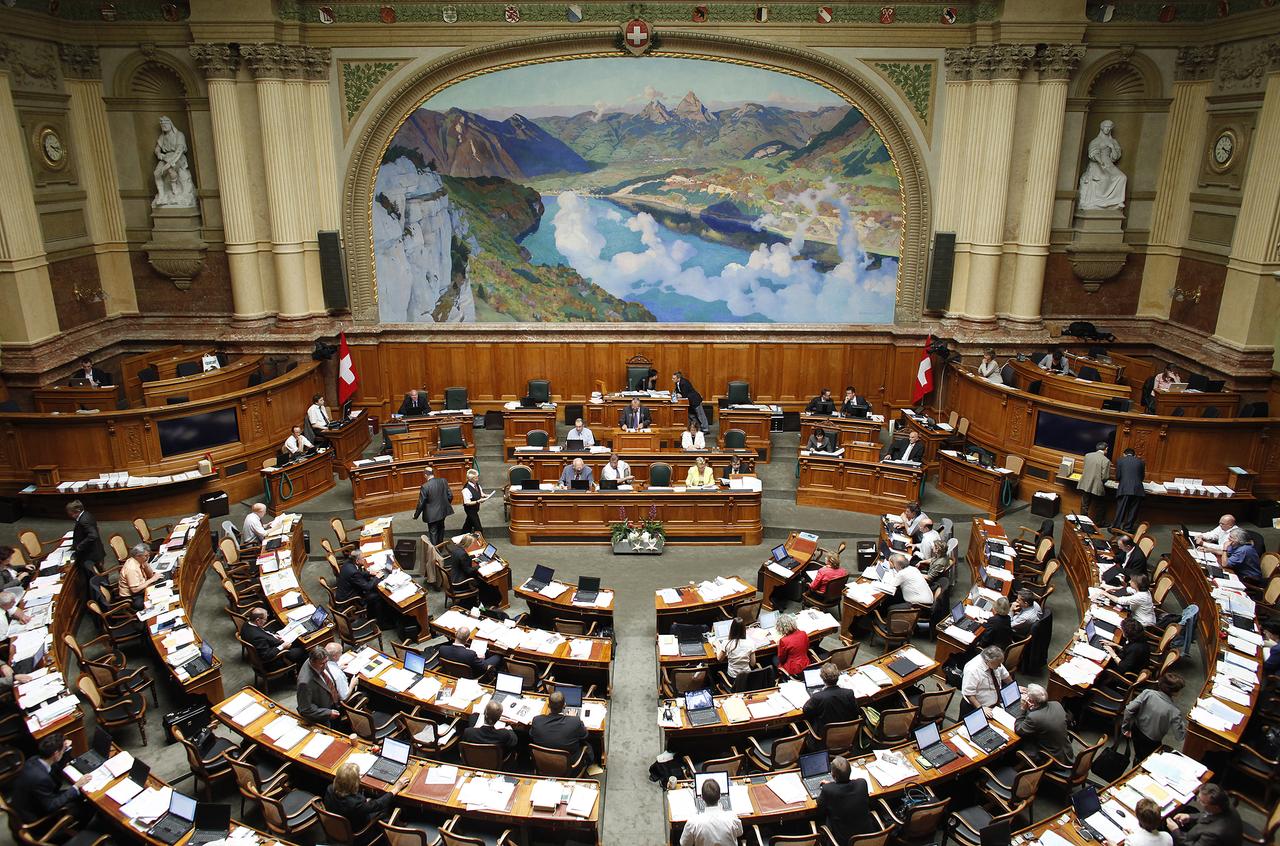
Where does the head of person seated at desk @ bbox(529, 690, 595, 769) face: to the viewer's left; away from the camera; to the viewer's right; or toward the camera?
away from the camera

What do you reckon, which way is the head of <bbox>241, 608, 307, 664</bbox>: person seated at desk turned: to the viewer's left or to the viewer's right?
to the viewer's right

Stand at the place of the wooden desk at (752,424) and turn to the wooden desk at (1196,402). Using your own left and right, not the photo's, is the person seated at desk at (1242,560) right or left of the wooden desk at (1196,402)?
right

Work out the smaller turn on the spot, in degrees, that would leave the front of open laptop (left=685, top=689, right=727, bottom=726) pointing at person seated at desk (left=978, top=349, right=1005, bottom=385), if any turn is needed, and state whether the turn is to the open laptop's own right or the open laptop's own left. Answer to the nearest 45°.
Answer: approximately 135° to the open laptop's own left

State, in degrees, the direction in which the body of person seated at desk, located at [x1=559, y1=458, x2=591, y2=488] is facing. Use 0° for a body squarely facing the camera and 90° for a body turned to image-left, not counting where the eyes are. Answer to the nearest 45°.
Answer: approximately 0°

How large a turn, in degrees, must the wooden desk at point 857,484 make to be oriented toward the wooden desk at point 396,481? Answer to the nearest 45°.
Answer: approximately 90° to its right

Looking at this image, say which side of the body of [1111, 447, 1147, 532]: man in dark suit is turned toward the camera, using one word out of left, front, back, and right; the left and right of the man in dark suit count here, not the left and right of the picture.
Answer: back

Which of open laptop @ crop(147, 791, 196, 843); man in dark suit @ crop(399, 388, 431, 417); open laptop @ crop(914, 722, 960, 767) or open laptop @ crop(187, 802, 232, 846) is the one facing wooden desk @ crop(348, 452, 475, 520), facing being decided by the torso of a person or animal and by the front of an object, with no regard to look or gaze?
the man in dark suit

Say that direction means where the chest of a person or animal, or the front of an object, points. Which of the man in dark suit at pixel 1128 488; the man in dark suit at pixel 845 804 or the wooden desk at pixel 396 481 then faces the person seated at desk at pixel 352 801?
the wooden desk

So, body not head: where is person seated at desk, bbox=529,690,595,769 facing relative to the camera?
away from the camera

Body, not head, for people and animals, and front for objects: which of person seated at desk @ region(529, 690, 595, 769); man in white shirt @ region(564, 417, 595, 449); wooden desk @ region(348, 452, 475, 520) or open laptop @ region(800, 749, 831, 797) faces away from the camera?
the person seated at desk
